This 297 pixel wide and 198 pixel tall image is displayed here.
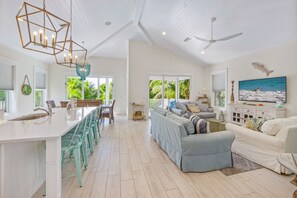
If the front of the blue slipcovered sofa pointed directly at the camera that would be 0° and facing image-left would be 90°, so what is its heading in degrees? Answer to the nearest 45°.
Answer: approximately 225°

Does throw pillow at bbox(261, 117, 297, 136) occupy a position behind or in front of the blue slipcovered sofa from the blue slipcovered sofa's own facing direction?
in front

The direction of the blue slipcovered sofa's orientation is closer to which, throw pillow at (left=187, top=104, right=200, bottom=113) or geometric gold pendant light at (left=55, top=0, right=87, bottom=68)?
the throw pillow

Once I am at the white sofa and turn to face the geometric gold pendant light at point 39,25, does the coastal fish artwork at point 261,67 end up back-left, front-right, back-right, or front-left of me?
back-right

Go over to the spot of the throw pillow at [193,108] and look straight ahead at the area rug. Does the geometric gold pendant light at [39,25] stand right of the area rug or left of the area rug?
right

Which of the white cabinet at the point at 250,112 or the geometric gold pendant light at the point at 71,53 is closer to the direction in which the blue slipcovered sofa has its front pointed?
the white cabinet

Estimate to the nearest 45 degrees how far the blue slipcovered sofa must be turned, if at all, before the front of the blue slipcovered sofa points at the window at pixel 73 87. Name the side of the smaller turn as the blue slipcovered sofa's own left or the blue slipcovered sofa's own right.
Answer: approximately 90° to the blue slipcovered sofa's own left

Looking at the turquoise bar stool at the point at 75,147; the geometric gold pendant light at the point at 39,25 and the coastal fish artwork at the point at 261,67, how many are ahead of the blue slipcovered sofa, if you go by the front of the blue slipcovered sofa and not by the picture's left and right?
1

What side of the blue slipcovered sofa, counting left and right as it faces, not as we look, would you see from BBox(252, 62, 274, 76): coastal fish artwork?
front

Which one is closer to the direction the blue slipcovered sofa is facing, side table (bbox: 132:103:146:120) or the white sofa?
the white sofa

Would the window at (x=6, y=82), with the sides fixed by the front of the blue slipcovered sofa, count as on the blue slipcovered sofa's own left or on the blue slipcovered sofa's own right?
on the blue slipcovered sofa's own left

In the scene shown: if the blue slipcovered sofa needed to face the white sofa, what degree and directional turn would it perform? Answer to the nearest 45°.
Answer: approximately 45° to its right

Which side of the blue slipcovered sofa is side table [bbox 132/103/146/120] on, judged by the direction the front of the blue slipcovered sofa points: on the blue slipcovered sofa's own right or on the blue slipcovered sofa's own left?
on the blue slipcovered sofa's own left

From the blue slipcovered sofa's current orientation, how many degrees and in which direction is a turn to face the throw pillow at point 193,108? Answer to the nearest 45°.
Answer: approximately 45° to its left

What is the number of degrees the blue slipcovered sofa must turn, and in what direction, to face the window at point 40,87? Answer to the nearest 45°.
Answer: approximately 135° to its left

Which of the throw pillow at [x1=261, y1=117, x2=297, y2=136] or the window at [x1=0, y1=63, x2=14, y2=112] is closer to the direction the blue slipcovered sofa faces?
the throw pillow
